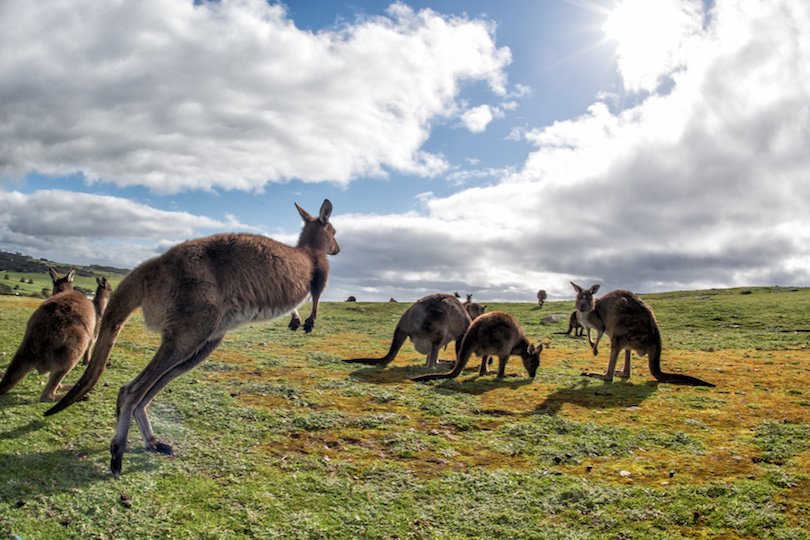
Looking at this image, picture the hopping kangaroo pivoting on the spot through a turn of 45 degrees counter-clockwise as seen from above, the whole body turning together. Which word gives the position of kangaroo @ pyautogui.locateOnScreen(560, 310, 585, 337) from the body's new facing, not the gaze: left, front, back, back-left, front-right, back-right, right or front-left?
front

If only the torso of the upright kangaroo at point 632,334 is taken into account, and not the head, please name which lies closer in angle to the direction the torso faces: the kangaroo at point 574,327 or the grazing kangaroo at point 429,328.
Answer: the grazing kangaroo

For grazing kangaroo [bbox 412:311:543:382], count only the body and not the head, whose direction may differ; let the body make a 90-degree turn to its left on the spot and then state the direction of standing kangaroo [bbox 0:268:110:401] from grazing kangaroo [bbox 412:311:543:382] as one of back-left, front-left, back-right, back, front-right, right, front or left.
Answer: back-left

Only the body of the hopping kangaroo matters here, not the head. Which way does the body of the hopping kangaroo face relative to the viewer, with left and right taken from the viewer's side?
facing to the right of the viewer

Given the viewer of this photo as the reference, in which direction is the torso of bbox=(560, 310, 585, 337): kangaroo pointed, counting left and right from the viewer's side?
facing to the right of the viewer

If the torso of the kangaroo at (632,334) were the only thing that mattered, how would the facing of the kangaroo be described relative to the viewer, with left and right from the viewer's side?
facing to the left of the viewer

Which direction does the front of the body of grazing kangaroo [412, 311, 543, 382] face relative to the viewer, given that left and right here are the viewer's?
facing to the right of the viewer

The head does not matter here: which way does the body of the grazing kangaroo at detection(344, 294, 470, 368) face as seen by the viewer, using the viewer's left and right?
facing away from the viewer and to the right of the viewer

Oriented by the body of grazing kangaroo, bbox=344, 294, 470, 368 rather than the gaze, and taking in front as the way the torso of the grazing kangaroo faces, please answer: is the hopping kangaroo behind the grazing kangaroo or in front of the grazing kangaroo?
behind
